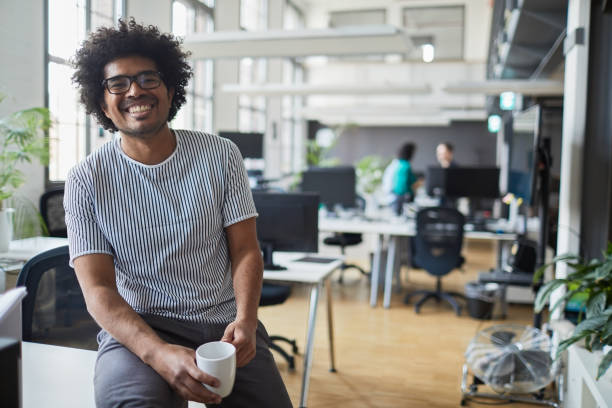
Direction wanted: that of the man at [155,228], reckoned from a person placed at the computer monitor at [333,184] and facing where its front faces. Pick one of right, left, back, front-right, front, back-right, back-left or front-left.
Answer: back

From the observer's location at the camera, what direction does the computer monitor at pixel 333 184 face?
facing away from the viewer

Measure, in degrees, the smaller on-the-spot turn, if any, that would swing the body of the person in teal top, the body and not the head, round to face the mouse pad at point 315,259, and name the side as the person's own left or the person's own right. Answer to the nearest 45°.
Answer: approximately 135° to the person's own right

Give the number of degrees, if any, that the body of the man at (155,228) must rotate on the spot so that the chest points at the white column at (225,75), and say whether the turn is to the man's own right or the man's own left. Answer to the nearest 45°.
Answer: approximately 180°

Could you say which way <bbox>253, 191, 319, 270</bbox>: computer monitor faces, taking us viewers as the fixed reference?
facing away from the viewer

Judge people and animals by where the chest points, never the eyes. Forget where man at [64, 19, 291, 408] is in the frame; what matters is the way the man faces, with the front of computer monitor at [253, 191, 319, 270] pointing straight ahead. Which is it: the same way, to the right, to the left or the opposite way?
the opposite way

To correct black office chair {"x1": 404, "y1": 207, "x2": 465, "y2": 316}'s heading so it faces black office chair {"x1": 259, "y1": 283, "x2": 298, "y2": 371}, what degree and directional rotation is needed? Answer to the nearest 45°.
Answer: approximately 135° to its left

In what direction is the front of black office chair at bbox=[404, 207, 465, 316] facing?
away from the camera

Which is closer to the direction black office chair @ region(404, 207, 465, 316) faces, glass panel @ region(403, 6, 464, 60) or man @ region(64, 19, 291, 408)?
the glass panel
